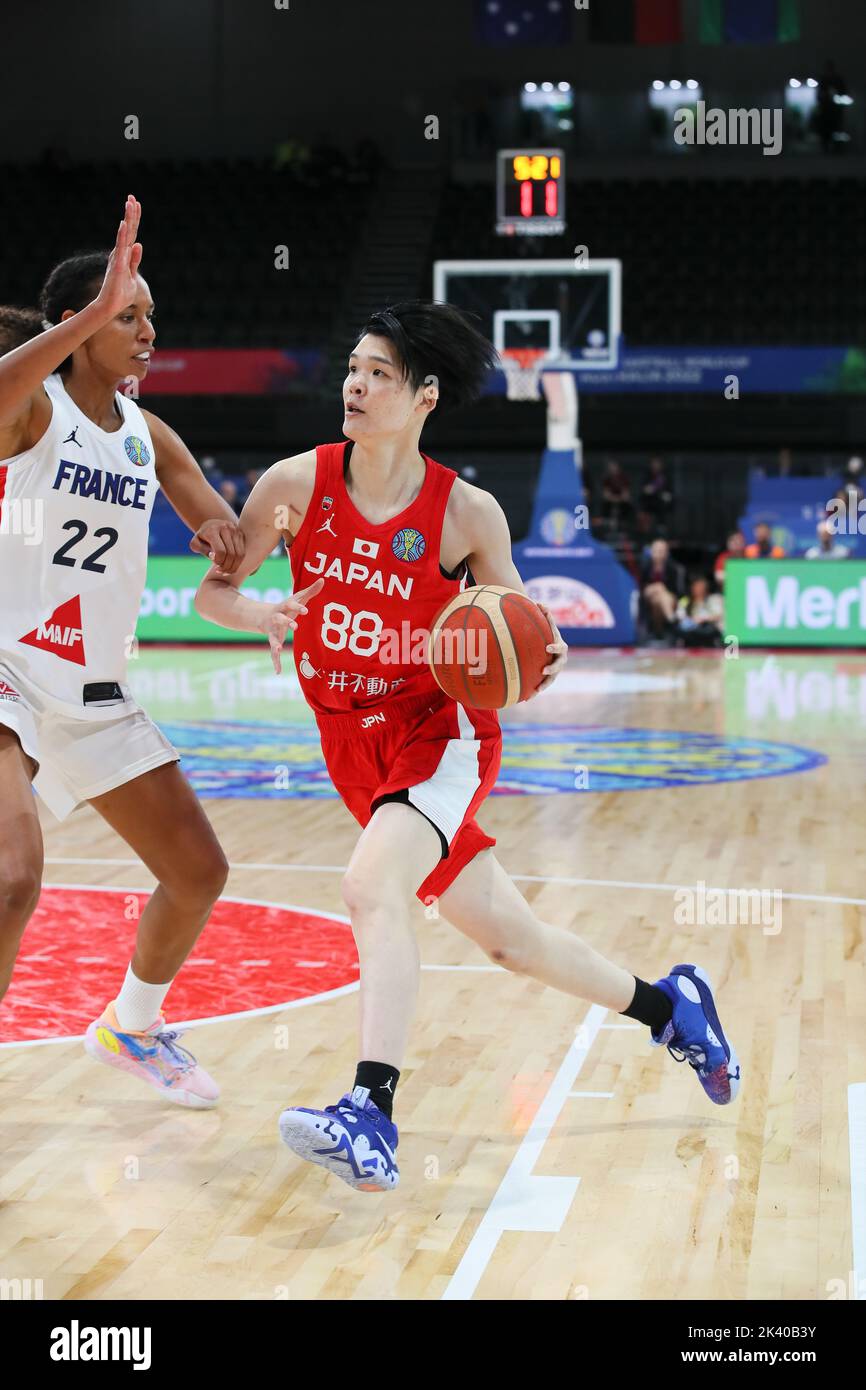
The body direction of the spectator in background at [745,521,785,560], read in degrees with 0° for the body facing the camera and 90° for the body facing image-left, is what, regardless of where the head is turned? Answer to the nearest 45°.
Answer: approximately 0°

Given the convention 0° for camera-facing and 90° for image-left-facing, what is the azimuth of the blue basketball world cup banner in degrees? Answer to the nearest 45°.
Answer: approximately 0°

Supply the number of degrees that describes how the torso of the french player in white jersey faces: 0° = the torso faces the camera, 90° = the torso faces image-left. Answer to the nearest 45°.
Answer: approximately 315°

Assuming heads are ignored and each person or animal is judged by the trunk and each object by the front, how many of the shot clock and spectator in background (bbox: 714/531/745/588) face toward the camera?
2

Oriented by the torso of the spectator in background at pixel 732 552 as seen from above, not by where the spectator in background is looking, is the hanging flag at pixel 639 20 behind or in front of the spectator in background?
behind

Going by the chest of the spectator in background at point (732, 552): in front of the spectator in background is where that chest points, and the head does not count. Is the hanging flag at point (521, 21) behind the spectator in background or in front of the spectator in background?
behind

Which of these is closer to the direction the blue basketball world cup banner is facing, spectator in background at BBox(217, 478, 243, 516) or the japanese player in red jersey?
the japanese player in red jersey

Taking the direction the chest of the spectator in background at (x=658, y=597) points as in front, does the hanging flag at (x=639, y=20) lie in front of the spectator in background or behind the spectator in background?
behind
